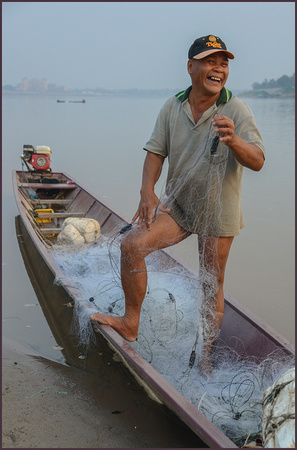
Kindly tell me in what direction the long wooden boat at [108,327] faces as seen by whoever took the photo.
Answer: facing the viewer and to the right of the viewer
